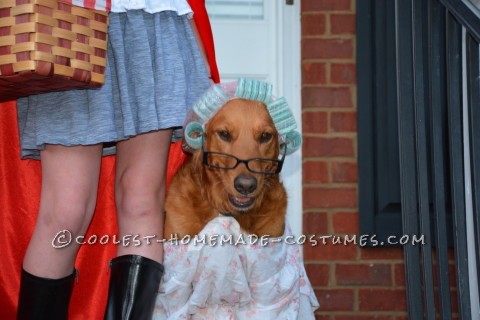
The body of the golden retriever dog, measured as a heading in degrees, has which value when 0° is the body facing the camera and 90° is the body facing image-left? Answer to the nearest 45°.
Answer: approximately 0°
